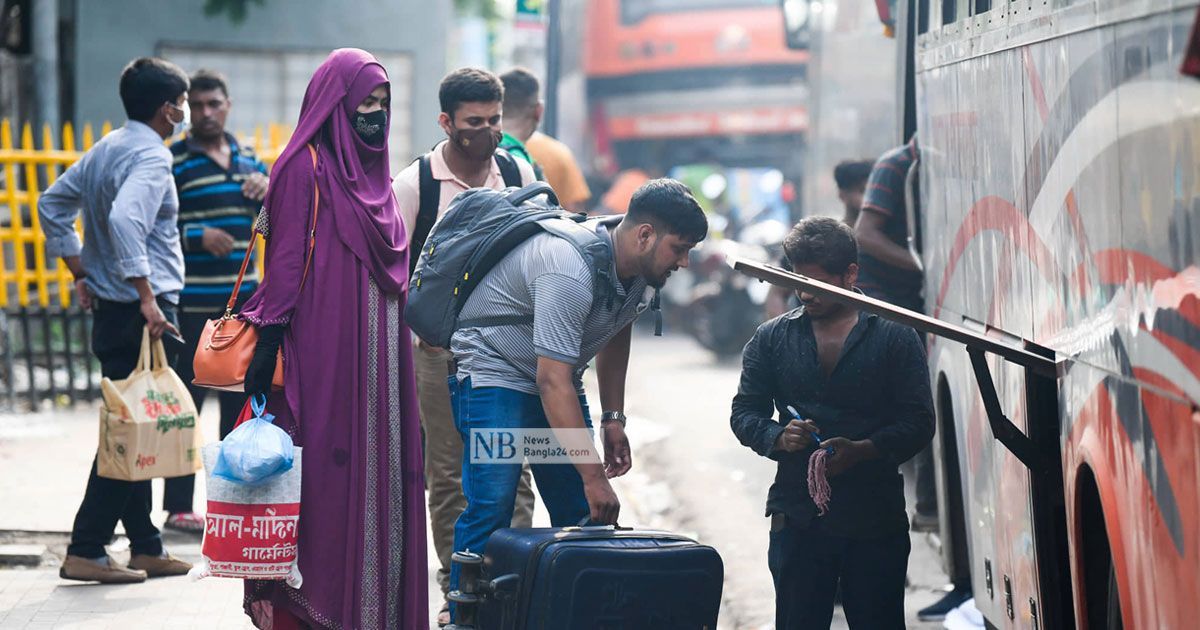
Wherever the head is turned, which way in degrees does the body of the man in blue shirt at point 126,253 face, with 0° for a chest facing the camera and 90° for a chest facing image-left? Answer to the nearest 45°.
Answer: approximately 225°

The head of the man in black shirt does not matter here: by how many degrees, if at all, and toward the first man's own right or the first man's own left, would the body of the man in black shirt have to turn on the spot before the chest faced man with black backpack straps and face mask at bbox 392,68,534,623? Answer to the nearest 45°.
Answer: approximately 135° to the first man's own right

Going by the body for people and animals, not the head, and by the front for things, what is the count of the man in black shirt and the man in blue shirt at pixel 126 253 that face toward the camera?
1

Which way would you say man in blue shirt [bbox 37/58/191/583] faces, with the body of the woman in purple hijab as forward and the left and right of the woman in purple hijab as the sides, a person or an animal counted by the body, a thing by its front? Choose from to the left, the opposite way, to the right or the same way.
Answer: to the left

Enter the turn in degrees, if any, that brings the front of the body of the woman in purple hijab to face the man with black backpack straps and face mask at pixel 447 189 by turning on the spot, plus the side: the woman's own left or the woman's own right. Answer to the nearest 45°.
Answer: approximately 90° to the woman's own left

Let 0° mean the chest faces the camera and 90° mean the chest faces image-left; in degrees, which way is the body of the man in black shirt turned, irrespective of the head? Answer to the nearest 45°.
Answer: approximately 0°
